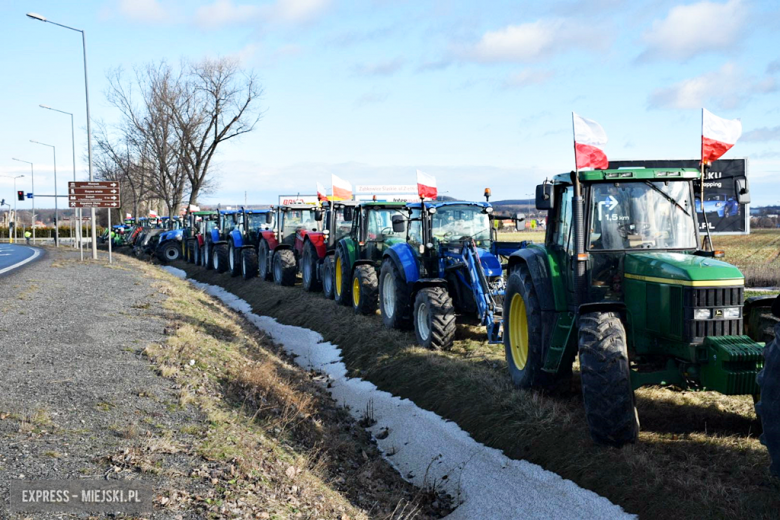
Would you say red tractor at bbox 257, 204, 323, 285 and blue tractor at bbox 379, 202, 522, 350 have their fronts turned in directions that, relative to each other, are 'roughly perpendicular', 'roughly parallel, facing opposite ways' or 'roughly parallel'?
roughly parallel

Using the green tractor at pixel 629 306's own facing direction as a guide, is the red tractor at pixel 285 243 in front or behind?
behind

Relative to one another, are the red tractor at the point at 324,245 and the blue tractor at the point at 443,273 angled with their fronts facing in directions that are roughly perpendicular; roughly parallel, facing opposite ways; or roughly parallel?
roughly parallel

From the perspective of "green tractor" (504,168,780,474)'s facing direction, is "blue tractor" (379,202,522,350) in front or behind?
behind

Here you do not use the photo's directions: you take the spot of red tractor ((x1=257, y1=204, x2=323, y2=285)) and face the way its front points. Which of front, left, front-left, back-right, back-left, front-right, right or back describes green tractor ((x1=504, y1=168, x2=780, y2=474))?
front-right

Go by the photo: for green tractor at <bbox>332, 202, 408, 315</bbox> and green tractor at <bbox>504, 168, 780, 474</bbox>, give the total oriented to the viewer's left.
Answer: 0

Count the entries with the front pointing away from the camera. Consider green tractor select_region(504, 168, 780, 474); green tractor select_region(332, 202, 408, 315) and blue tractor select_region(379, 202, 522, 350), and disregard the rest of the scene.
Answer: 0

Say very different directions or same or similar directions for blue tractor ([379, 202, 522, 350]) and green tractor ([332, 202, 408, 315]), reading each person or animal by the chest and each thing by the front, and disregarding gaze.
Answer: same or similar directions

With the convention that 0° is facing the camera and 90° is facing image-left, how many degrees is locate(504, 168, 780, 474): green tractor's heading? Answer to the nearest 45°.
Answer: approximately 315°

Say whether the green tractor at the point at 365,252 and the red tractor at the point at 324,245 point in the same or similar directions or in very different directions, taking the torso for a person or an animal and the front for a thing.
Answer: same or similar directions

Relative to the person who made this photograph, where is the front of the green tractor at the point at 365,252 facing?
facing the viewer and to the right of the viewer

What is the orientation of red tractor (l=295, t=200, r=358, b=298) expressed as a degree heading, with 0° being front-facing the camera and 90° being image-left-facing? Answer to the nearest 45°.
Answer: approximately 315°
